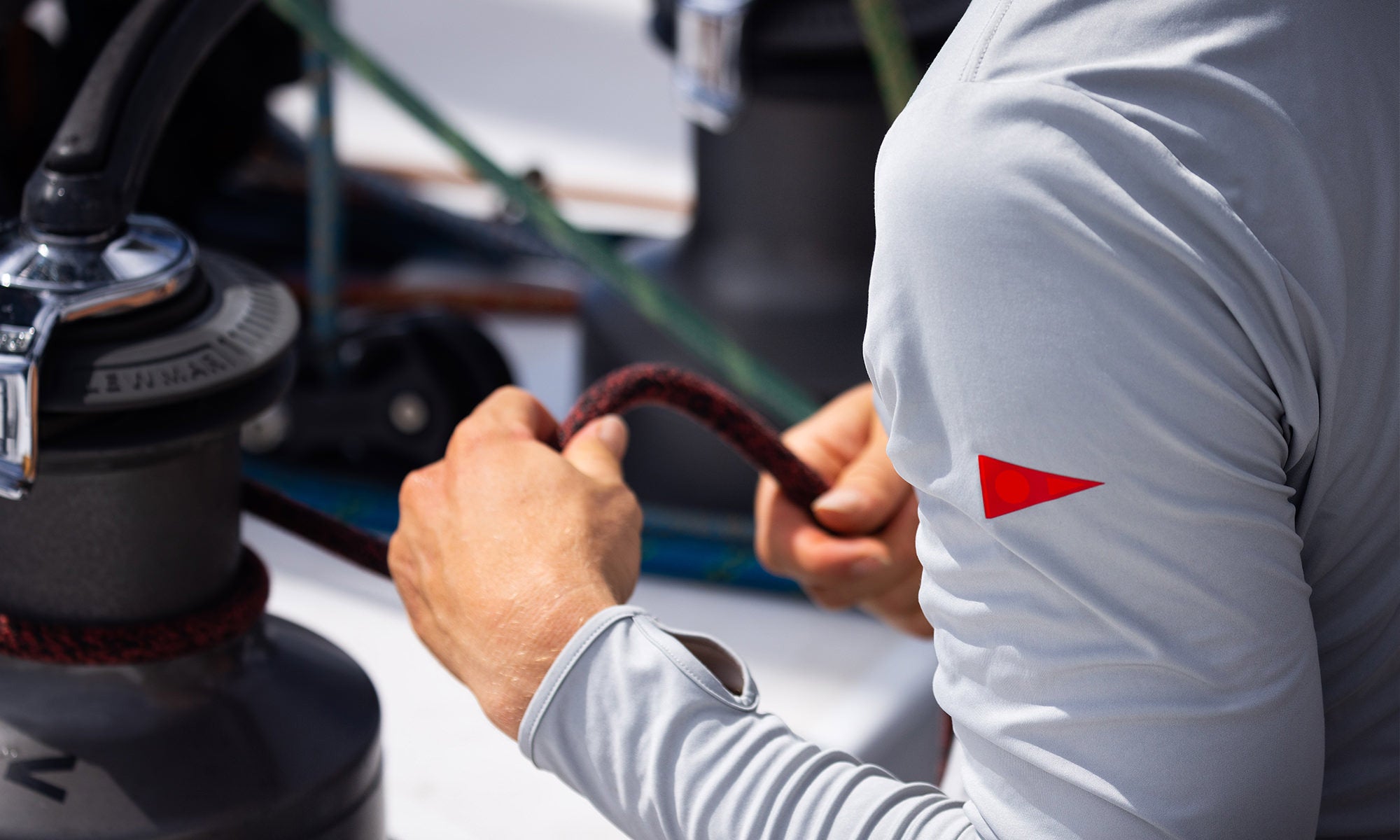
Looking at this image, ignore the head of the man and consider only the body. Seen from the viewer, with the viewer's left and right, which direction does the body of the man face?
facing away from the viewer and to the left of the viewer

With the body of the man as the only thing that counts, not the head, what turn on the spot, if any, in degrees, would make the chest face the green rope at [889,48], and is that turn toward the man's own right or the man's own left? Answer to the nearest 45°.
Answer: approximately 45° to the man's own right
